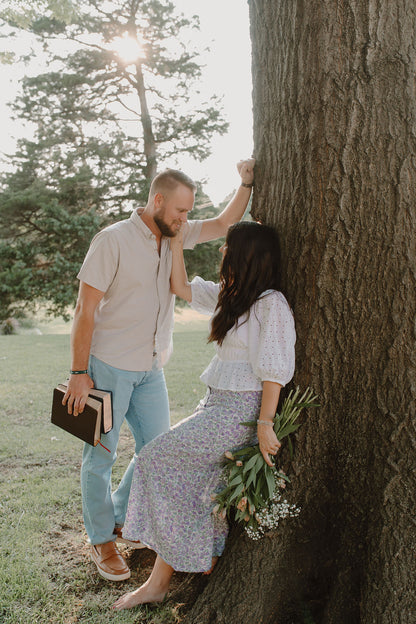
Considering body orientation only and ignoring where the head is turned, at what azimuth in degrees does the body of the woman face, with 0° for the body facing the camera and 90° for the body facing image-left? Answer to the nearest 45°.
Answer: approximately 90°

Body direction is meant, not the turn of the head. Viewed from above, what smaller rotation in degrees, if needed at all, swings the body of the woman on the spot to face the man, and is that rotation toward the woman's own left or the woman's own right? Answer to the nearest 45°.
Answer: approximately 45° to the woman's own right
